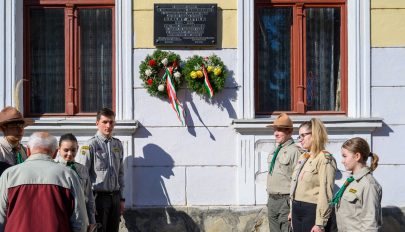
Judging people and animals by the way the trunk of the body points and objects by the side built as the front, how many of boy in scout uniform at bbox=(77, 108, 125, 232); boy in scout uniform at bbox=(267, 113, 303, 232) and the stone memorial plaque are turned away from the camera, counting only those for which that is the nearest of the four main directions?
0

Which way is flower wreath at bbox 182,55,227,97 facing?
toward the camera

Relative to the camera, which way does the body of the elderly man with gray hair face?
away from the camera

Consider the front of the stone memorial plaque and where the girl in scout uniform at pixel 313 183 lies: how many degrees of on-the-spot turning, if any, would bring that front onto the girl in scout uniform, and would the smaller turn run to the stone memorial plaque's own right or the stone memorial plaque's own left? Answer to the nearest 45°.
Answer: approximately 45° to the stone memorial plaque's own left

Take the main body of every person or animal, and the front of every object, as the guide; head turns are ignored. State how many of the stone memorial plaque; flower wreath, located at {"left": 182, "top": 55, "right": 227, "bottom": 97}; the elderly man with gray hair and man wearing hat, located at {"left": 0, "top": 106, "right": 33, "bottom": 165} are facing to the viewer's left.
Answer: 0

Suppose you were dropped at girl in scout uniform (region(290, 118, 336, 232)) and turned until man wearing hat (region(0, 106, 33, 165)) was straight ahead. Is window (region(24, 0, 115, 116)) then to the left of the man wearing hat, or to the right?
right

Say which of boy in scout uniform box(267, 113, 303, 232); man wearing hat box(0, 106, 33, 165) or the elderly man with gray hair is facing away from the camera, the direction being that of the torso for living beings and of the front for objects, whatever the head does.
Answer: the elderly man with gray hair

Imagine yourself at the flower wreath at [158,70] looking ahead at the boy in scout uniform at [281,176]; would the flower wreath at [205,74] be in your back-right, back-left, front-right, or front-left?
front-left

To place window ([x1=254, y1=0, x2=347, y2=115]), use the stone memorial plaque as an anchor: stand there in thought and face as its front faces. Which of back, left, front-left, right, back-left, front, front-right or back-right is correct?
left

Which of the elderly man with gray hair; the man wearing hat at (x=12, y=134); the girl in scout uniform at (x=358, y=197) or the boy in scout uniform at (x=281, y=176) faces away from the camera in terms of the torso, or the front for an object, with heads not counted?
the elderly man with gray hair

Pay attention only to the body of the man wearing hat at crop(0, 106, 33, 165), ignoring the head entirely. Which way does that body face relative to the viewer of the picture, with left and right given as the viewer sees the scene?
facing the viewer and to the right of the viewer

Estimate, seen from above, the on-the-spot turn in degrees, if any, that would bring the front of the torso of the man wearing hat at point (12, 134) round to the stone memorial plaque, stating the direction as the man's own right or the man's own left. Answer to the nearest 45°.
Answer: approximately 90° to the man's own left

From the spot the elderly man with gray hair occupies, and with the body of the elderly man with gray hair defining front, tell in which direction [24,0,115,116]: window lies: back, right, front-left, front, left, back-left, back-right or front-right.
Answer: front

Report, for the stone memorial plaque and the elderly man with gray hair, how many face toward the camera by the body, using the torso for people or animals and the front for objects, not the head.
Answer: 1

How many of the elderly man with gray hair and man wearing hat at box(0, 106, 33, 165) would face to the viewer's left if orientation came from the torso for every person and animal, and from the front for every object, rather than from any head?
0
